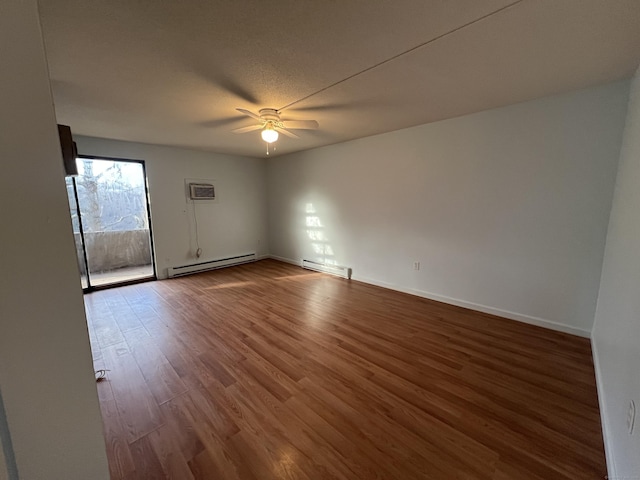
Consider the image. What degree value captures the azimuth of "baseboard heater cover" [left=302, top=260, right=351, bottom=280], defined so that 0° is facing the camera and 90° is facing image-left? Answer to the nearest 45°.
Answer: approximately 45°

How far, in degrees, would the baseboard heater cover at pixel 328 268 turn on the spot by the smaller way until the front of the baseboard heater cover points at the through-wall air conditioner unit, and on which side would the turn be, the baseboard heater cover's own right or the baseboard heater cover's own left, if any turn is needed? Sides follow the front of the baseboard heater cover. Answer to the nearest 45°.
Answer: approximately 45° to the baseboard heater cover's own right
